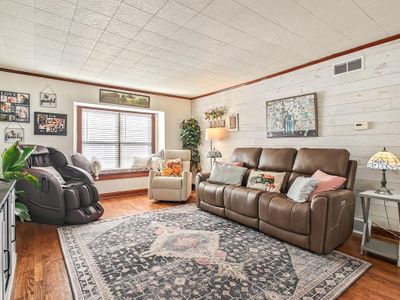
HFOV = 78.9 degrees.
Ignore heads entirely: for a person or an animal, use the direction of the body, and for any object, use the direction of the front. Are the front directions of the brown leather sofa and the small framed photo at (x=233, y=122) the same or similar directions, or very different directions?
same or similar directions

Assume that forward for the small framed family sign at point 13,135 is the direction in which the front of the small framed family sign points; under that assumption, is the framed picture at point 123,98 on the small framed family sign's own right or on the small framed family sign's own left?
on the small framed family sign's own left

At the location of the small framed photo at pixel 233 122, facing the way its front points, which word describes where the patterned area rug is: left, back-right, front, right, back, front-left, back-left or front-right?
front-left

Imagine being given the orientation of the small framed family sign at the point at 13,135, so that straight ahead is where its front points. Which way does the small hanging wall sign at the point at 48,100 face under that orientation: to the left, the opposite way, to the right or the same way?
the same way

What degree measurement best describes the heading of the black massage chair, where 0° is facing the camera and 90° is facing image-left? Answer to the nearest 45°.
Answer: approximately 315°

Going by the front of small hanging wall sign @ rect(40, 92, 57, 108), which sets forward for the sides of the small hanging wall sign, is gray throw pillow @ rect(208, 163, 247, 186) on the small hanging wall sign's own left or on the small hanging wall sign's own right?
on the small hanging wall sign's own left

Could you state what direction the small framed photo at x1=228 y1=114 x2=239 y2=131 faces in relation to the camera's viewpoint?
facing the viewer and to the left of the viewer

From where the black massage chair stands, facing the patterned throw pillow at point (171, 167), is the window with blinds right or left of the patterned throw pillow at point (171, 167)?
left

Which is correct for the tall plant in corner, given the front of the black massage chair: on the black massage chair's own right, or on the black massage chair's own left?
on the black massage chair's own left

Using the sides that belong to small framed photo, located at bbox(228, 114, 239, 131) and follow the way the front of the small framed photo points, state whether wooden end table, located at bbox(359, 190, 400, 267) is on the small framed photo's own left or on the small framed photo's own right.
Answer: on the small framed photo's own left

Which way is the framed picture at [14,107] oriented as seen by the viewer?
toward the camera

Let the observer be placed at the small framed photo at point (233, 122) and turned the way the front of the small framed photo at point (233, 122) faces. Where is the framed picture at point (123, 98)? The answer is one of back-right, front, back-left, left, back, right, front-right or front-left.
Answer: front-right

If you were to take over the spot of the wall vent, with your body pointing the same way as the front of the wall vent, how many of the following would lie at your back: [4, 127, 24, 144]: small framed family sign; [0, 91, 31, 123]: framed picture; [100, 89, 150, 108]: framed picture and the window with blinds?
0

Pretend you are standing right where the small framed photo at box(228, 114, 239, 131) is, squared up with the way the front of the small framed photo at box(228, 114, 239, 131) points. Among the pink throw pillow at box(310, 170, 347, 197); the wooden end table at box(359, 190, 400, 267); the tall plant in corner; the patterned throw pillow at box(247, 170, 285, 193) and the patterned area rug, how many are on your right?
1

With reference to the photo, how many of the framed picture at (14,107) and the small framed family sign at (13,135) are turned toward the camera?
2

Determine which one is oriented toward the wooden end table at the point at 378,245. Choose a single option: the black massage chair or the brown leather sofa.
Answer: the black massage chair

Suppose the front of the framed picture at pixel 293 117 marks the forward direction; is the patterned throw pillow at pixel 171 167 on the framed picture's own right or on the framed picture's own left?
on the framed picture's own right
